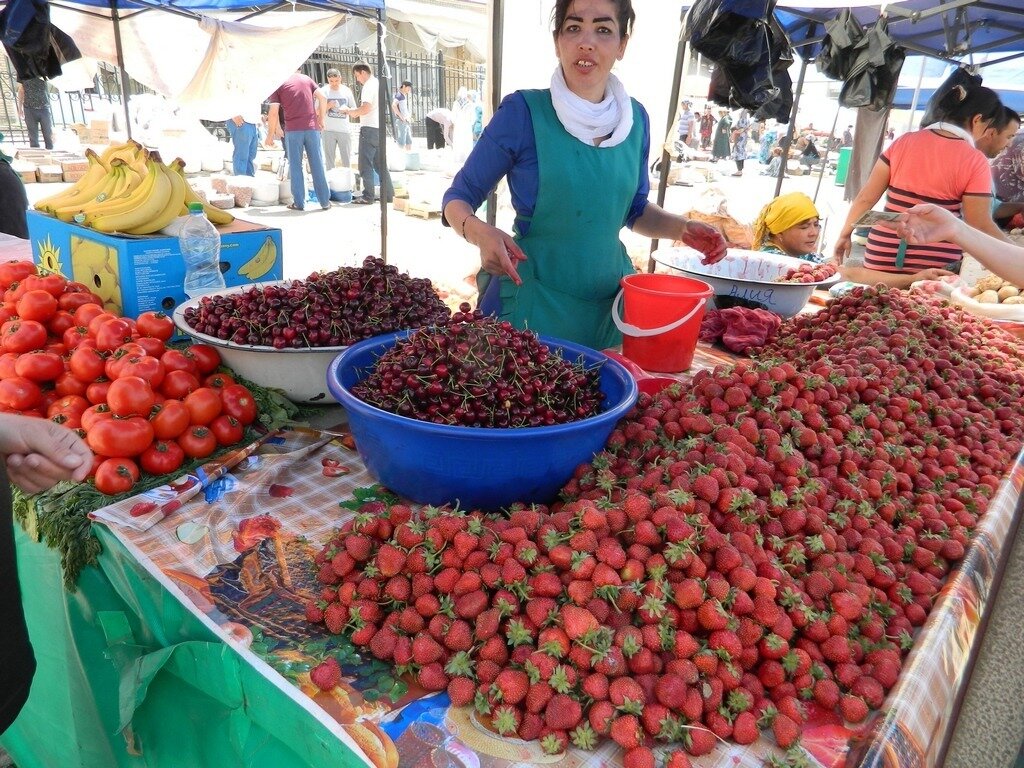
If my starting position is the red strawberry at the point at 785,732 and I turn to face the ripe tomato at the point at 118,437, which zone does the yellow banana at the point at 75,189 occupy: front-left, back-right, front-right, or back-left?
front-right

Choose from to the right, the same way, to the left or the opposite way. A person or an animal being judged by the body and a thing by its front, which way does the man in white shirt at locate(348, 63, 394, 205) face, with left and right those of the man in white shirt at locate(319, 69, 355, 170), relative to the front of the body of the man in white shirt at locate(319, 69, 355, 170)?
to the right

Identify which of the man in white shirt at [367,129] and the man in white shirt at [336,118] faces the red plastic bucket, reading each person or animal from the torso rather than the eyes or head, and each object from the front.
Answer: the man in white shirt at [336,118]

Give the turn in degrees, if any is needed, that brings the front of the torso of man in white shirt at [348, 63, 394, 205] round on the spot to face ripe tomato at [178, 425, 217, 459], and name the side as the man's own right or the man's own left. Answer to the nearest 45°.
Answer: approximately 90° to the man's own left

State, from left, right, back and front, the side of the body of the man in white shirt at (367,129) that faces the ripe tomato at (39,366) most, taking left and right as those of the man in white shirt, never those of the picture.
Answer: left

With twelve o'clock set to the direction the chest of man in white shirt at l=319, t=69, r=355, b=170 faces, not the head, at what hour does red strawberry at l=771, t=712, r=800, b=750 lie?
The red strawberry is roughly at 12 o'clock from the man in white shirt.

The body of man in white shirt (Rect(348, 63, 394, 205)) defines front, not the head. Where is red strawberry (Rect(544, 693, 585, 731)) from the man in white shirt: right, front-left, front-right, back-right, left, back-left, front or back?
left

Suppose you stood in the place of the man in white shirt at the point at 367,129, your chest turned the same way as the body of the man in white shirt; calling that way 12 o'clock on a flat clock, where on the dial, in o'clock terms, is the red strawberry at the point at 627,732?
The red strawberry is roughly at 9 o'clock from the man in white shirt.

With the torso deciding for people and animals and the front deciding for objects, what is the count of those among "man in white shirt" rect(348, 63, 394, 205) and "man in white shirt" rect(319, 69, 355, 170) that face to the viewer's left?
1

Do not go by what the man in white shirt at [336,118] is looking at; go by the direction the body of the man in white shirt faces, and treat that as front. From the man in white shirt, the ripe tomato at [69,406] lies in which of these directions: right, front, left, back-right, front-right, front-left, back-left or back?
front

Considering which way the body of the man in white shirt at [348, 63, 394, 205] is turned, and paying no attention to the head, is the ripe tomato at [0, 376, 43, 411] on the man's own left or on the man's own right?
on the man's own left

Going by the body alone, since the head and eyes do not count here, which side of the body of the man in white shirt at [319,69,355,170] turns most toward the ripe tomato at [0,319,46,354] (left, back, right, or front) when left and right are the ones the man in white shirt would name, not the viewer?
front

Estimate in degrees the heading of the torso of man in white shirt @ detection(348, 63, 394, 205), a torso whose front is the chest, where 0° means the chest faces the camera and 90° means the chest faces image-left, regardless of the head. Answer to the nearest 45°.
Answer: approximately 90°

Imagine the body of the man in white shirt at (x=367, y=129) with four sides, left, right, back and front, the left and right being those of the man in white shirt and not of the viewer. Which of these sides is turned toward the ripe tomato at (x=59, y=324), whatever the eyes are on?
left

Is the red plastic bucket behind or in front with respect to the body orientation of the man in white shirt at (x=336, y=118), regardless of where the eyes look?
in front

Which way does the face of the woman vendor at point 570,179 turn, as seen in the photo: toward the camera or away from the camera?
toward the camera

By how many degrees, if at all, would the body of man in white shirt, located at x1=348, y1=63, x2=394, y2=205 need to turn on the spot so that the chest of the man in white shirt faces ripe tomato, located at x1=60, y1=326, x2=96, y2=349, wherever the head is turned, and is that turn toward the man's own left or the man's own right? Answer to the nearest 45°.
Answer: approximately 90° to the man's own left

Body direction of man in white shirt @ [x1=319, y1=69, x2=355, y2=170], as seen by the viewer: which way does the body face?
toward the camera

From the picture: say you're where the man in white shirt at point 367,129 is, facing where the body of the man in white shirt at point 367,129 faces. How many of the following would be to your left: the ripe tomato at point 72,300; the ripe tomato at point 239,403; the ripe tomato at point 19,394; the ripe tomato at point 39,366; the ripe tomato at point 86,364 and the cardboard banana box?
6

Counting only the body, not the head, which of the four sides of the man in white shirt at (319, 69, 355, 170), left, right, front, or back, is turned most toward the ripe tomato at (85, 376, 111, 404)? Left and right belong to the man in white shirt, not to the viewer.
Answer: front
